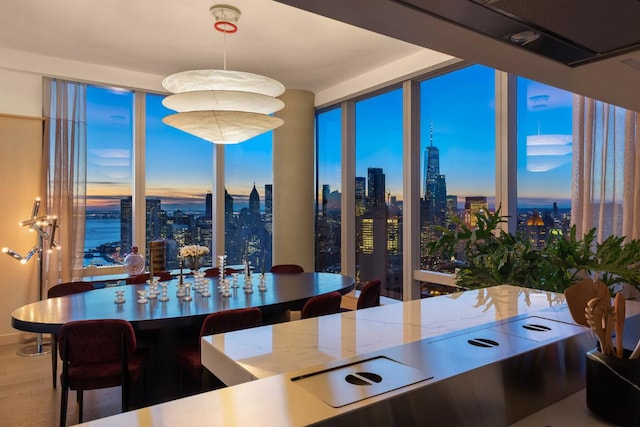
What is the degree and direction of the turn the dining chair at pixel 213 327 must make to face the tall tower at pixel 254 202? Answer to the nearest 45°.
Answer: approximately 45° to its right

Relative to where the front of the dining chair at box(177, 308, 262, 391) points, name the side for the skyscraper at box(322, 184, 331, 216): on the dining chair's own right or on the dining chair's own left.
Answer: on the dining chair's own right

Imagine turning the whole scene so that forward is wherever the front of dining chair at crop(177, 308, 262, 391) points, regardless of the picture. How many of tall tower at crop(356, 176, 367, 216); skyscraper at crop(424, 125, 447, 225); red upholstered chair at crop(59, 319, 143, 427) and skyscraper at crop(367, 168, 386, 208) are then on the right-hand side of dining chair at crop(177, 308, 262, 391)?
3

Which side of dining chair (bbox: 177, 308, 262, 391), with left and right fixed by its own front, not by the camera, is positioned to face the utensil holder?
back

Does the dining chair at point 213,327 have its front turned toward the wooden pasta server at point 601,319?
no

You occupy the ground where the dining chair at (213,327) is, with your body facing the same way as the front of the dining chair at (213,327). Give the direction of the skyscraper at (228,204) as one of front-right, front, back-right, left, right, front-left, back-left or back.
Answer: front-right

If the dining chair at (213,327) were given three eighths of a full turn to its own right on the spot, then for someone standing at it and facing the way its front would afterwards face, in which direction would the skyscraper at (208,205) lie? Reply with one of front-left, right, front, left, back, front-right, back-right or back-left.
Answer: left

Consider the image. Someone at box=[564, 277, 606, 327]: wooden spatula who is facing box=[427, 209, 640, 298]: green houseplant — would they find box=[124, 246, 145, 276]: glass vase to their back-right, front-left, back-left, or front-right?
front-left

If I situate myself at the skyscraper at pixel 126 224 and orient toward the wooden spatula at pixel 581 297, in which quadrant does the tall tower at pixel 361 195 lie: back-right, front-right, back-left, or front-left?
front-left

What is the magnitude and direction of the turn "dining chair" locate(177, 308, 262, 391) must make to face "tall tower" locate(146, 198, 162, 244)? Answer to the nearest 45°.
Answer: approximately 45° to its right

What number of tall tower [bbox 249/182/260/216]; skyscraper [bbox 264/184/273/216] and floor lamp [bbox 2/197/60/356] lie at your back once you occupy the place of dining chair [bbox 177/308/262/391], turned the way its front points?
0

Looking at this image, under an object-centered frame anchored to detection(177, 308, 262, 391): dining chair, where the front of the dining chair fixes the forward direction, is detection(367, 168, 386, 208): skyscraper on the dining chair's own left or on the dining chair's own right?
on the dining chair's own right

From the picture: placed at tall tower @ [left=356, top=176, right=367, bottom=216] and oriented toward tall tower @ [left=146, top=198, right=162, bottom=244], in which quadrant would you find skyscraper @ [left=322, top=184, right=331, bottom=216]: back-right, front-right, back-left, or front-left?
front-right

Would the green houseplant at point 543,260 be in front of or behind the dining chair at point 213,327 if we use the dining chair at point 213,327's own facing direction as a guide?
behind

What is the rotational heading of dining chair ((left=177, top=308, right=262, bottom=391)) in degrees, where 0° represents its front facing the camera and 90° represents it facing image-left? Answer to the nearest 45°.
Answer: approximately 135°

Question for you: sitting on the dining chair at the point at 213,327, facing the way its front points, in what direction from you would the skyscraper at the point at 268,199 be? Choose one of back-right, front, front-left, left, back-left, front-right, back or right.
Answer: front-right
